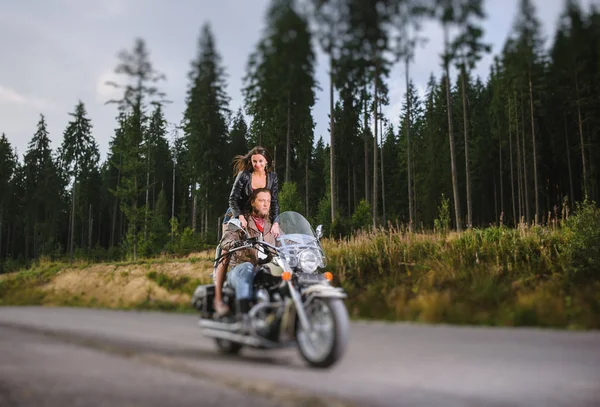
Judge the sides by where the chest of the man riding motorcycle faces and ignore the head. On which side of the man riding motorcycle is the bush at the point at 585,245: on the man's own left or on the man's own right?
on the man's own left

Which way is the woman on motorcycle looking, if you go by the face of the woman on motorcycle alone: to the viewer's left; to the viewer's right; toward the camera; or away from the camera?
toward the camera

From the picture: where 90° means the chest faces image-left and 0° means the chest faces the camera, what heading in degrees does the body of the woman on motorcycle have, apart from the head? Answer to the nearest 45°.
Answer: approximately 315°

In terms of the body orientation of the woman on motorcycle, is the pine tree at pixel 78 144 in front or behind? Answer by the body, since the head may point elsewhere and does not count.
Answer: behind

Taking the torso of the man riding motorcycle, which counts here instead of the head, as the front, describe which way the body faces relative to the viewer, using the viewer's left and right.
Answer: facing the viewer and to the right of the viewer

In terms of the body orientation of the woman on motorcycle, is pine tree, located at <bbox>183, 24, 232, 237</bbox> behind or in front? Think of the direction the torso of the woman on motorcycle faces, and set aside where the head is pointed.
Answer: behind

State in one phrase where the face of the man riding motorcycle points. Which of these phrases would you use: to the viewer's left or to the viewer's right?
to the viewer's right

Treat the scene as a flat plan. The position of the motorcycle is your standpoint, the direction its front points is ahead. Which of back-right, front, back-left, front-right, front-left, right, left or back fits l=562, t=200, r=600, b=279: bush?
left

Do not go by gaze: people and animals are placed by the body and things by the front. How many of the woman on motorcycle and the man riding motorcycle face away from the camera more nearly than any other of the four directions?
0

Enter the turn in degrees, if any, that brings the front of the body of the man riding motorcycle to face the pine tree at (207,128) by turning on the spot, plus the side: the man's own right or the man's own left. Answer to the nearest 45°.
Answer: approximately 135° to the man's own left

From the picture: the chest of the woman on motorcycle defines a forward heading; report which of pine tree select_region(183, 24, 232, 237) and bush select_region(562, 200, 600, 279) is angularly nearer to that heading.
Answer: the bush

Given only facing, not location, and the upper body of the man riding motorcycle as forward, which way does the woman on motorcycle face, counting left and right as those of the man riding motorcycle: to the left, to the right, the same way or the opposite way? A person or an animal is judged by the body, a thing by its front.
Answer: the same way

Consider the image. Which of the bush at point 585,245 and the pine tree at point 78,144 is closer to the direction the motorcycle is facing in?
the bush
